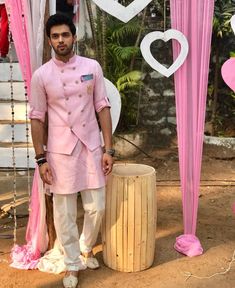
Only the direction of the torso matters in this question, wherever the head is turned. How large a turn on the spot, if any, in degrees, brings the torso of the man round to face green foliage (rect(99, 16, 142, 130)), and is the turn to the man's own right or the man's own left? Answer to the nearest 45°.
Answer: approximately 180°

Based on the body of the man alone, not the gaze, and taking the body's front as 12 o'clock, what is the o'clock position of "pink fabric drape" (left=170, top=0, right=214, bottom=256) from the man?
The pink fabric drape is roughly at 8 o'clock from the man.

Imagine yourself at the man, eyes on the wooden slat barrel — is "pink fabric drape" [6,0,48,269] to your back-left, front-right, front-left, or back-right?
back-left

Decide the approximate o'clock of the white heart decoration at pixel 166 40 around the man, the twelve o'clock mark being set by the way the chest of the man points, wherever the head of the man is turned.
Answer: The white heart decoration is roughly at 8 o'clock from the man.

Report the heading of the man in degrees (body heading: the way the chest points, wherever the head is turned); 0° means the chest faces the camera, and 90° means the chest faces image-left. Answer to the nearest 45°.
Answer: approximately 0°
